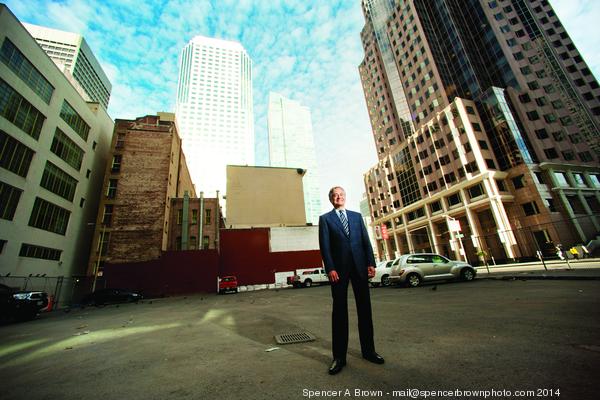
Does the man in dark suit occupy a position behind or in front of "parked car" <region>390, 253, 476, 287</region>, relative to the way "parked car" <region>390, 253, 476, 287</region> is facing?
behind

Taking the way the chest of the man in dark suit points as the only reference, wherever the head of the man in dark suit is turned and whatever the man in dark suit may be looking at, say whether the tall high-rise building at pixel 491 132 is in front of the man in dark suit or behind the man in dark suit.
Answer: behind

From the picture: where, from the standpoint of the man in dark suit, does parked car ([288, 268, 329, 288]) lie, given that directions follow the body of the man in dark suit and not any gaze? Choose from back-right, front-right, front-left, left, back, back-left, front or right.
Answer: back

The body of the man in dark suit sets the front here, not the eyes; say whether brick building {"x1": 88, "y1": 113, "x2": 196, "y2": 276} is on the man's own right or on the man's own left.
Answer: on the man's own right

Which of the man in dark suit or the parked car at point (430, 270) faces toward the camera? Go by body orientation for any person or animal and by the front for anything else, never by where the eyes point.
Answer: the man in dark suit

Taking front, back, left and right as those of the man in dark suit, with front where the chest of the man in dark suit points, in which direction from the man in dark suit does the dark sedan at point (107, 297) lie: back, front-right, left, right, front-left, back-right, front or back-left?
back-right

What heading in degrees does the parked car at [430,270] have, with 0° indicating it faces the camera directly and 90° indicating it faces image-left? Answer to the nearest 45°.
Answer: approximately 225°

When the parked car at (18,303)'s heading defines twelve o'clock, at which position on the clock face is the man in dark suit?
The man in dark suit is roughly at 1 o'clock from the parked car.

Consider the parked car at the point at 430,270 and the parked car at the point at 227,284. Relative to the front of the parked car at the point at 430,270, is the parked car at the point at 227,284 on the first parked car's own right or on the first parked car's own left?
on the first parked car's own left

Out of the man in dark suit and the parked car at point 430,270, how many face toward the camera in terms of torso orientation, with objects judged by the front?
1

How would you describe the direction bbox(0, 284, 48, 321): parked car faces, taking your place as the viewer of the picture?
facing the viewer and to the right of the viewer

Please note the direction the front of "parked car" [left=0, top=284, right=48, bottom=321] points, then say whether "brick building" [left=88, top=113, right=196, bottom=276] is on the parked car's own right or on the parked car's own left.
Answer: on the parked car's own left

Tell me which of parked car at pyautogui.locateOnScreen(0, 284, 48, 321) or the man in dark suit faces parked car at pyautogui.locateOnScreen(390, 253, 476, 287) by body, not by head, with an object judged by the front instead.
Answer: parked car at pyautogui.locateOnScreen(0, 284, 48, 321)

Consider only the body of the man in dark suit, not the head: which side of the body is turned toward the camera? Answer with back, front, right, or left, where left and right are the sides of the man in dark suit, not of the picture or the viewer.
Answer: front
